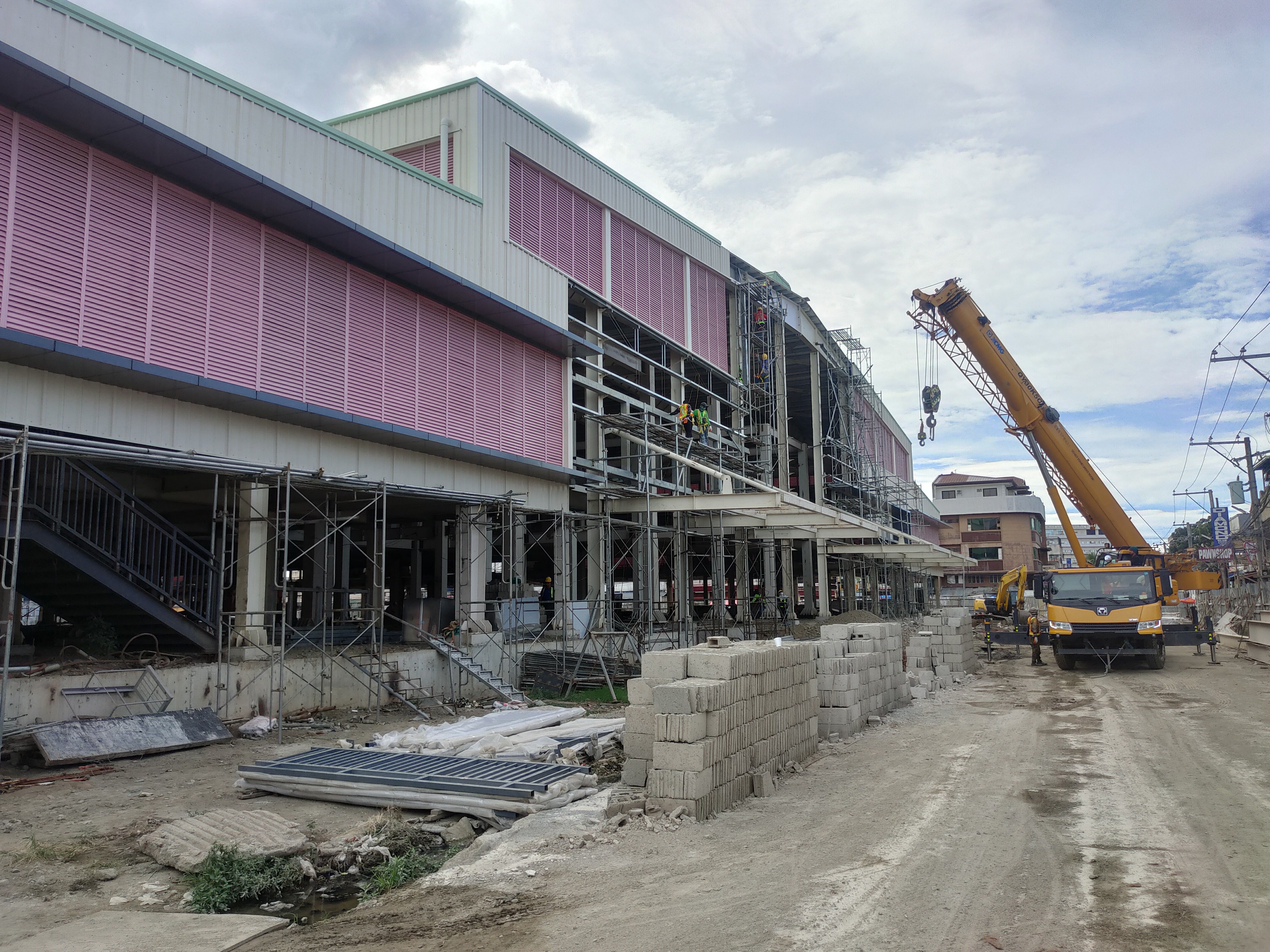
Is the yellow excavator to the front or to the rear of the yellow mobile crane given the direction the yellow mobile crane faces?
to the rear

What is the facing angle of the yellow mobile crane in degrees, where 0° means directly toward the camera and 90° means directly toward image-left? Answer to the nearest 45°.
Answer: approximately 0°

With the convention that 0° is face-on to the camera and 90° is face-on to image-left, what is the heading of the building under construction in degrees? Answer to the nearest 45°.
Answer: approximately 315°

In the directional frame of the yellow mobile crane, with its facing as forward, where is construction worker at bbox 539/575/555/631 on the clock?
The construction worker is roughly at 2 o'clock from the yellow mobile crane.

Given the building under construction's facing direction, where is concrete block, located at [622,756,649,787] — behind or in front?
in front

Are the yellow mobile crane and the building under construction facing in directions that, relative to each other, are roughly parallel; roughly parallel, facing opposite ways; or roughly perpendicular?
roughly perpendicular

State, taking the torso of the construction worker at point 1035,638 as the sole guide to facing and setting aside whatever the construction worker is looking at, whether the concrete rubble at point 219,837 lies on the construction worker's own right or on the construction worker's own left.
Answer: on the construction worker's own right
